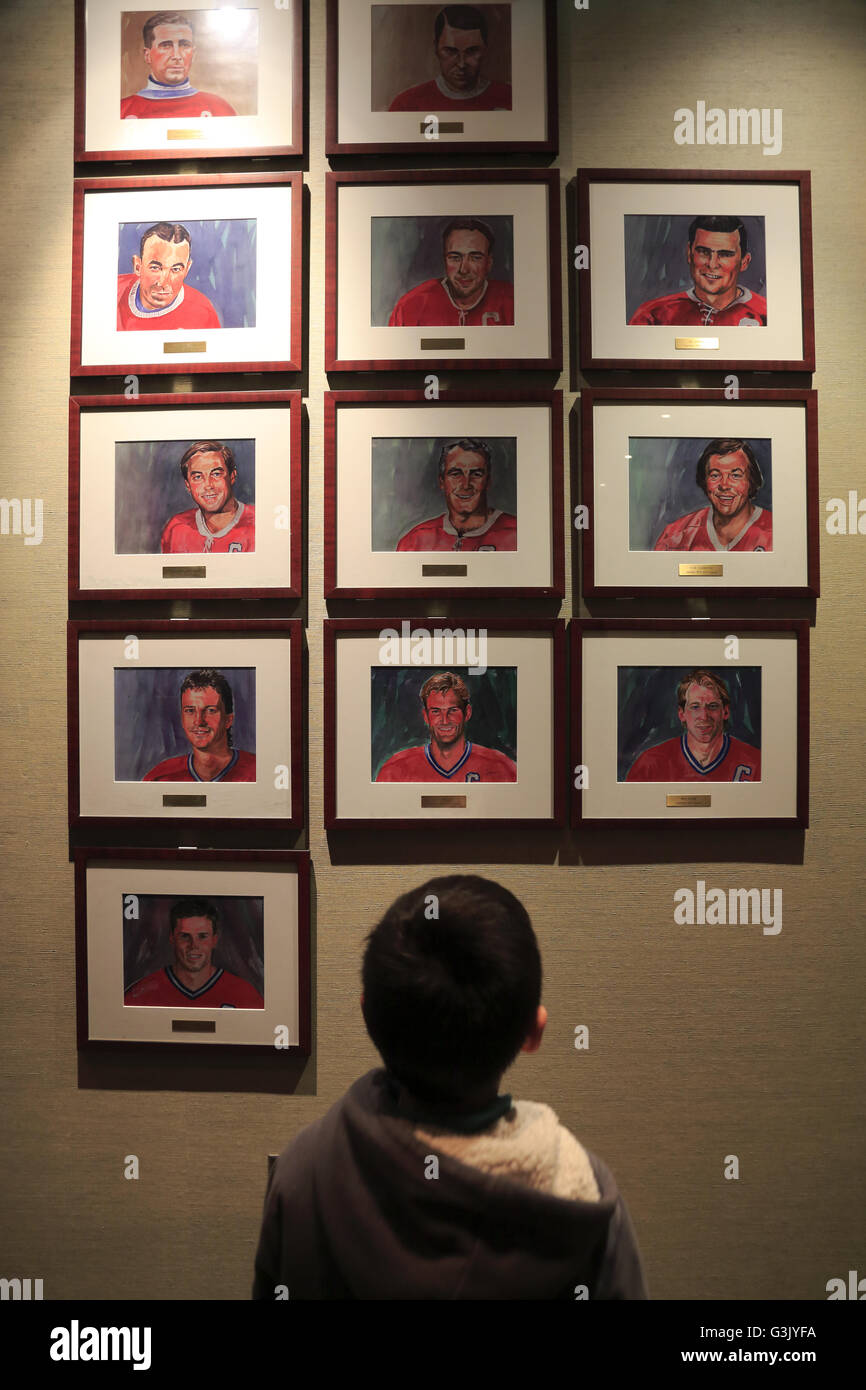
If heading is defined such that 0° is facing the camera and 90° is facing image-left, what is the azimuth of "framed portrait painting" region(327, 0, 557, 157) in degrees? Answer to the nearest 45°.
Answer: approximately 0°

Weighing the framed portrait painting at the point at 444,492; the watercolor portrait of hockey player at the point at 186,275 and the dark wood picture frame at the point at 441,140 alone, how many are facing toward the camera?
3
